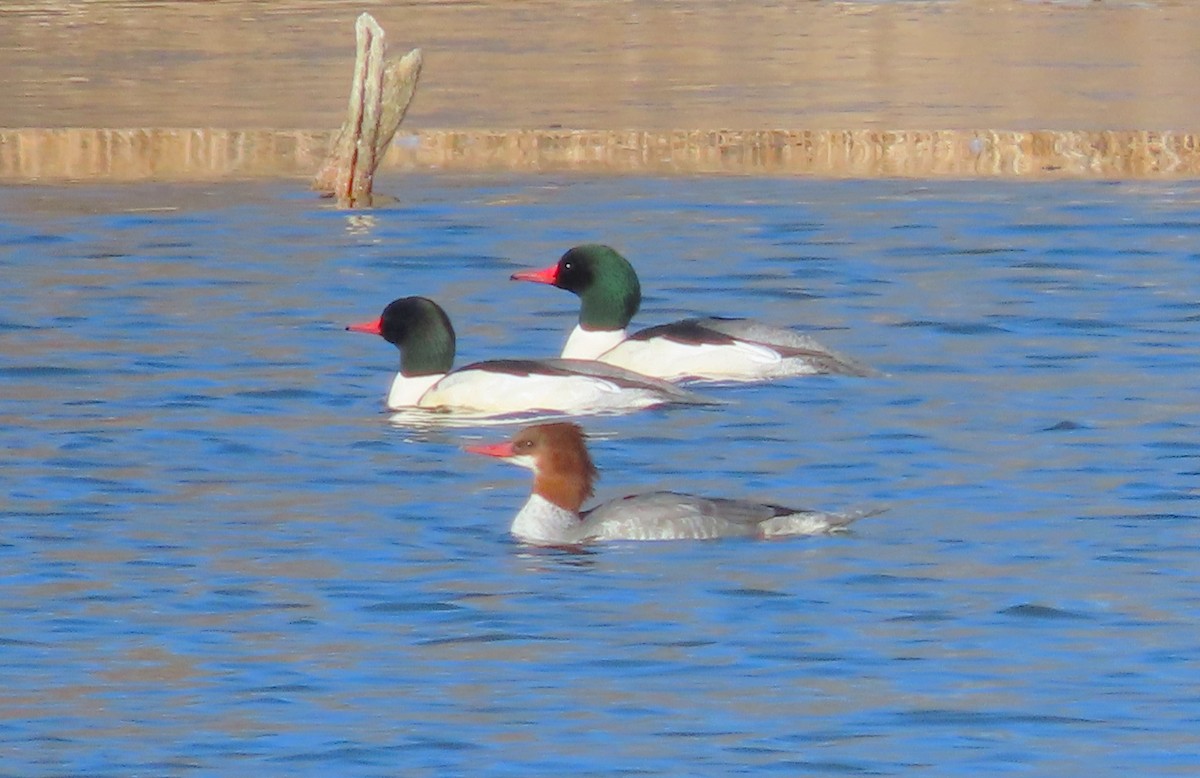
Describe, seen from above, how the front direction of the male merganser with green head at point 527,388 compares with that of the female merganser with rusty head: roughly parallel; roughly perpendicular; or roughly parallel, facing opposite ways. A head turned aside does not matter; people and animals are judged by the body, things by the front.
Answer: roughly parallel

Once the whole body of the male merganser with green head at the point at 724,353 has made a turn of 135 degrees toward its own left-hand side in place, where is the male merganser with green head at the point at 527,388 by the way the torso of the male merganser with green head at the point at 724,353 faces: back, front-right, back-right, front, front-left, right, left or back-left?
right

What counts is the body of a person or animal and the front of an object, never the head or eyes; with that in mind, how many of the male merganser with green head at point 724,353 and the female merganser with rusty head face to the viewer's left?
2

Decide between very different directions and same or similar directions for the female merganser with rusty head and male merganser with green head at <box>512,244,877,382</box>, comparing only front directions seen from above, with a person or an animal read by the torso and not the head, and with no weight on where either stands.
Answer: same or similar directions

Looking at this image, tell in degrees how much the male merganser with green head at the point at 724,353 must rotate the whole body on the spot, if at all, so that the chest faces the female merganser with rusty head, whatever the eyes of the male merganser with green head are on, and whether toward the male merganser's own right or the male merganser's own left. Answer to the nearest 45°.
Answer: approximately 90° to the male merganser's own left

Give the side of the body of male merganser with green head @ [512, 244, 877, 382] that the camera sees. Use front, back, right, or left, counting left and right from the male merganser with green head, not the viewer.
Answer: left

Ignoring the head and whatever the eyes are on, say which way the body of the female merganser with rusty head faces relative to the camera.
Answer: to the viewer's left

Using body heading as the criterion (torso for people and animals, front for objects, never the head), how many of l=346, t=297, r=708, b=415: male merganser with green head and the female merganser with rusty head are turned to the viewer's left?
2

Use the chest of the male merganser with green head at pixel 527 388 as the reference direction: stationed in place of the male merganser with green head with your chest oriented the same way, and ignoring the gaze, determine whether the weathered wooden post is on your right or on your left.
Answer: on your right

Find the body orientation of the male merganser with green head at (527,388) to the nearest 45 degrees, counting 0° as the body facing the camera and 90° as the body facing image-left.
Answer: approximately 90°
